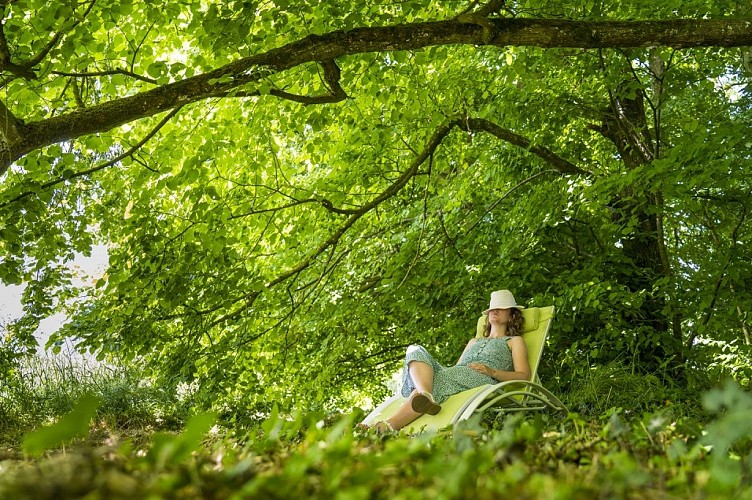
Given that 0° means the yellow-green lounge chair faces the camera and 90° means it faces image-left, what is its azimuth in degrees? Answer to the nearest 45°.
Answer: approximately 45°

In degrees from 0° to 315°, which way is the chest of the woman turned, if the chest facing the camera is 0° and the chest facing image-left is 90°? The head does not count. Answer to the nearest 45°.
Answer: approximately 45°
